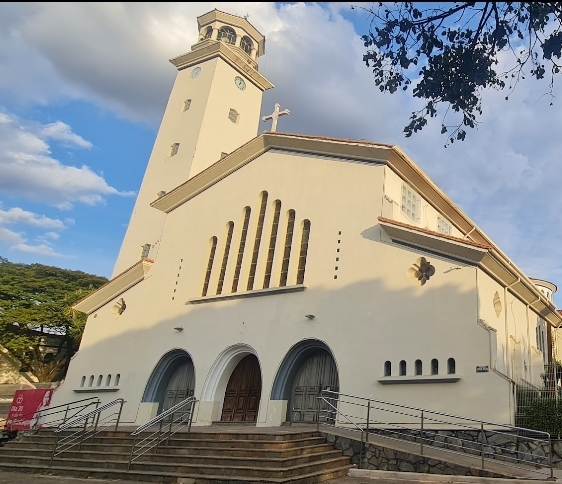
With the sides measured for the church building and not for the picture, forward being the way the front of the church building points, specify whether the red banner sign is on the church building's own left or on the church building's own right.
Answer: on the church building's own right

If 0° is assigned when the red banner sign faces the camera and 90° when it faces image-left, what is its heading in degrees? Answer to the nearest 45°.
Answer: approximately 0°

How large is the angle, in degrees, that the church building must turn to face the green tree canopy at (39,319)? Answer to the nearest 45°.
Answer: approximately 90° to its right
